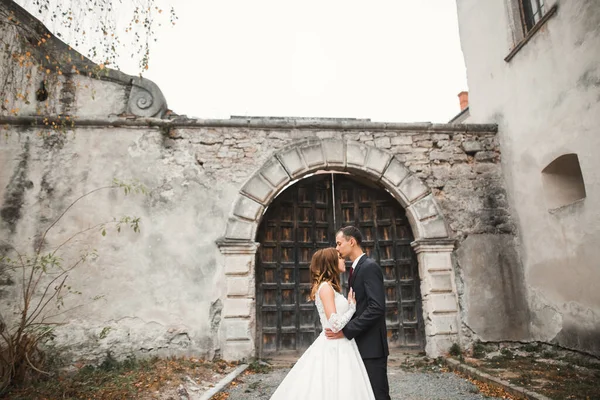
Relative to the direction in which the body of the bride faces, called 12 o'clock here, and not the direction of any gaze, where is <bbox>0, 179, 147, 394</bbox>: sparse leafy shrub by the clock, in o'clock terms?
The sparse leafy shrub is roughly at 7 o'clock from the bride.

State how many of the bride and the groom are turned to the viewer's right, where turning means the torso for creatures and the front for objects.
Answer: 1

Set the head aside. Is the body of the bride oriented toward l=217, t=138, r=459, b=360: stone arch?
no

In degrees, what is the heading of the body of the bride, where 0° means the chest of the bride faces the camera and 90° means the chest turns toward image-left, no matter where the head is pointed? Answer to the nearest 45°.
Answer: approximately 270°

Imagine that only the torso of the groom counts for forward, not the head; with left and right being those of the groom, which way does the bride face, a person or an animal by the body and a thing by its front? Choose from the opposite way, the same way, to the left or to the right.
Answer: the opposite way

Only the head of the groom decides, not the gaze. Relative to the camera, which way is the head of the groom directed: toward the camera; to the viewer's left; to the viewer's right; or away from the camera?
to the viewer's left

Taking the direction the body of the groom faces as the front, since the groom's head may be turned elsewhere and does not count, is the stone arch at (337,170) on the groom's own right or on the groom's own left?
on the groom's own right

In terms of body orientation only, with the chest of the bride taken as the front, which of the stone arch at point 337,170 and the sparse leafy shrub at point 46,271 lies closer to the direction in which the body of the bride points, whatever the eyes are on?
the stone arch

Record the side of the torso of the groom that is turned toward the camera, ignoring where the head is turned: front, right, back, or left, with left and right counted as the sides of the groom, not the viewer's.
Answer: left
